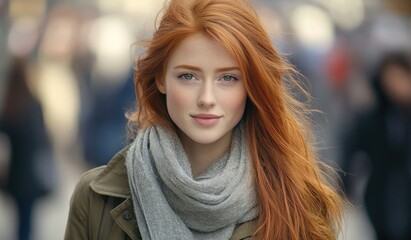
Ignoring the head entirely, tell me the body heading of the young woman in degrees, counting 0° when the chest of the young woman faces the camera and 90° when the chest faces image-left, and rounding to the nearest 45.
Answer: approximately 0°

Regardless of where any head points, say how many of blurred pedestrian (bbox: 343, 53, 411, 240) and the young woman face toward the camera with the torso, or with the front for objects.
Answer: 2

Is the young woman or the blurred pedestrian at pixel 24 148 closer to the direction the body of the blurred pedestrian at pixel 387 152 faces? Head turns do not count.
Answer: the young woman

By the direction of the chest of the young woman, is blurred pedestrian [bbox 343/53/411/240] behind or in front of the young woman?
behind
